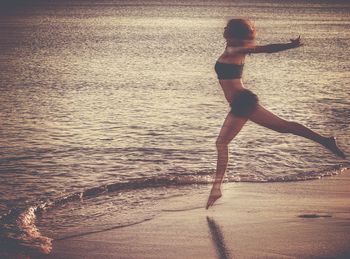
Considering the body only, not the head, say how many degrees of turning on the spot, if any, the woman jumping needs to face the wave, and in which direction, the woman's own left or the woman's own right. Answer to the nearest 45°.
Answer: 0° — they already face it

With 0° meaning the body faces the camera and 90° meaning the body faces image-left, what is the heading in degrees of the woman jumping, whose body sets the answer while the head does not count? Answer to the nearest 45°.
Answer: approximately 90°
